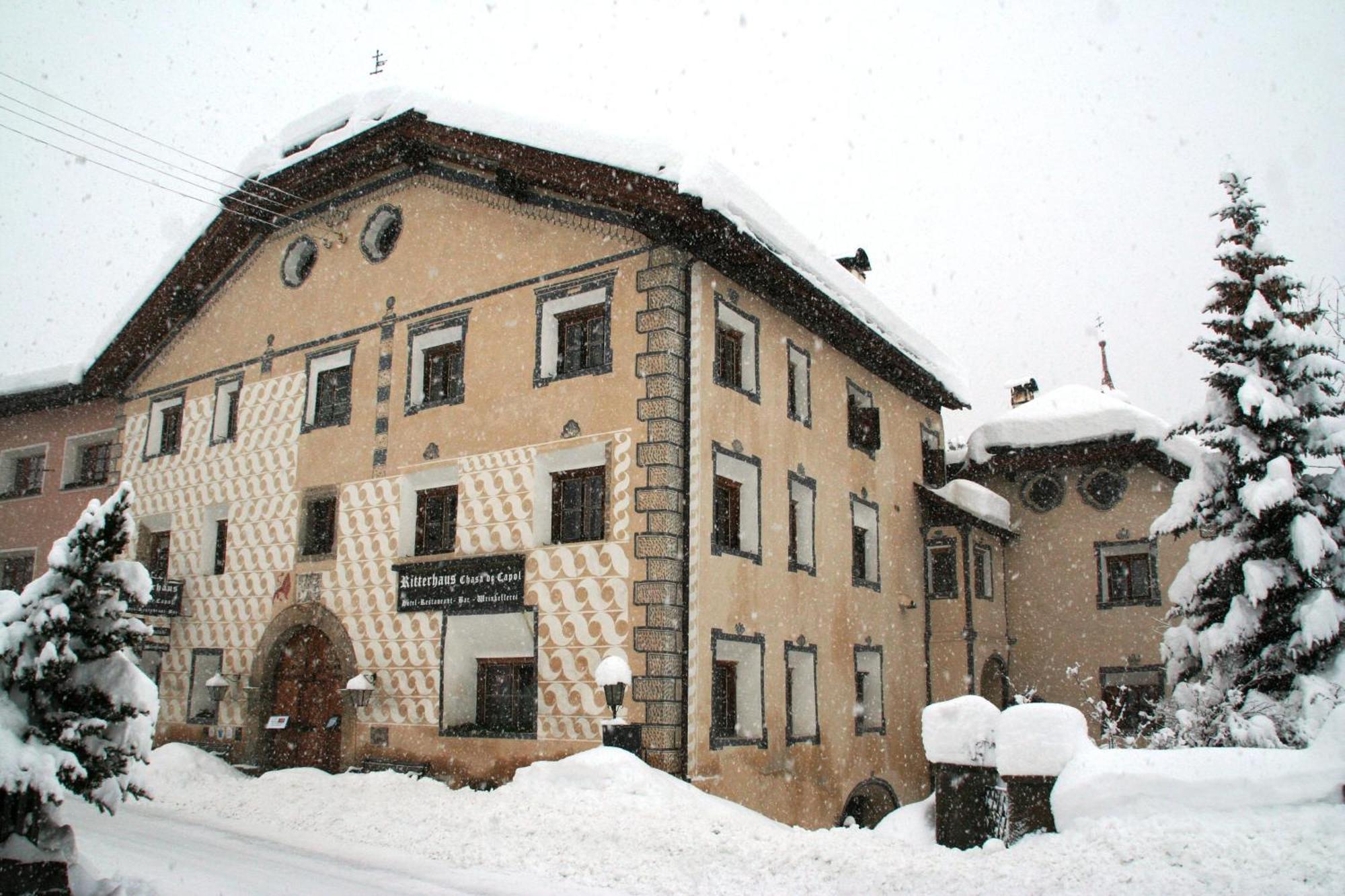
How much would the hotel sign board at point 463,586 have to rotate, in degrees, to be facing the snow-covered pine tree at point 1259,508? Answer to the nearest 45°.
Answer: approximately 90° to its left

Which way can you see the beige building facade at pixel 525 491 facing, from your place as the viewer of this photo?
facing the viewer and to the left of the viewer

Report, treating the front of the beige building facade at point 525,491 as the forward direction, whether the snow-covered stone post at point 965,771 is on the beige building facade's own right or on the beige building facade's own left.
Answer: on the beige building facade's own left

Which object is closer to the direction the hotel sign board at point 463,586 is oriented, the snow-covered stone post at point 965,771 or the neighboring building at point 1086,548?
the snow-covered stone post

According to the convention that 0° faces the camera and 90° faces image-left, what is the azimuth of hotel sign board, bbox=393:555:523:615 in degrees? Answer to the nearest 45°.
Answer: approximately 45°

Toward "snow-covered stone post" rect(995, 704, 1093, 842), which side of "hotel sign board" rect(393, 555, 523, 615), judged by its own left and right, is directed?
left

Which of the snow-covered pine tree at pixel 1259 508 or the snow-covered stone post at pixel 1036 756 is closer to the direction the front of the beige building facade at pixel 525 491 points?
the snow-covered stone post

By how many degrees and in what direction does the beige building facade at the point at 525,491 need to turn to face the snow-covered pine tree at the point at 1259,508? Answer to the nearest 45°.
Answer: approximately 90° to its left

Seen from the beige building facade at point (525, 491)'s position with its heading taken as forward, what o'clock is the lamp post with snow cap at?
The lamp post with snow cap is roughly at 10 o'clock from the beige building facade.

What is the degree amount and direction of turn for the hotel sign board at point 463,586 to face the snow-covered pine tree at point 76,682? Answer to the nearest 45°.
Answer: approximately 45° to its left

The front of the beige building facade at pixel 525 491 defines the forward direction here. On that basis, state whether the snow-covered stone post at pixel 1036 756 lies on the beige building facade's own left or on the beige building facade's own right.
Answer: on the beige building facade's own left
